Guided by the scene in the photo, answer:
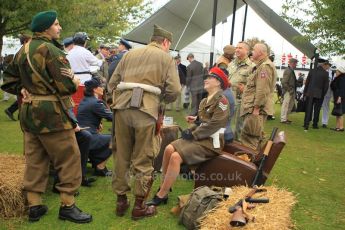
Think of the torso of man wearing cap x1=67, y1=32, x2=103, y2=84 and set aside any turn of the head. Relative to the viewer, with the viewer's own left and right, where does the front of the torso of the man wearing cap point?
facing away from the viewer and to the right of the viewer

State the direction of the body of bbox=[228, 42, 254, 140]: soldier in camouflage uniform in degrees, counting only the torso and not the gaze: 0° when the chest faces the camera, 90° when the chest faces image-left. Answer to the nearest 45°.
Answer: approximately 45°

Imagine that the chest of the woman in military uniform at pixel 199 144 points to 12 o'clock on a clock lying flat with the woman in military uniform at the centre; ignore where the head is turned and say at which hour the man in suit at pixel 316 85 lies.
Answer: The man in suit is roughly at 4 o'clock from the woman in military uniform.

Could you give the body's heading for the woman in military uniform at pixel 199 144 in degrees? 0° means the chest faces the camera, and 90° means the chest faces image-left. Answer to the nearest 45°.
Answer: approximately 90°

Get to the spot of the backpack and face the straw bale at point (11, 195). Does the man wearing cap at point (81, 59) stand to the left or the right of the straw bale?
right

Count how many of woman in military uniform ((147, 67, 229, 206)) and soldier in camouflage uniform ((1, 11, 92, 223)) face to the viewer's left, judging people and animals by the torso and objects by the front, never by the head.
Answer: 1

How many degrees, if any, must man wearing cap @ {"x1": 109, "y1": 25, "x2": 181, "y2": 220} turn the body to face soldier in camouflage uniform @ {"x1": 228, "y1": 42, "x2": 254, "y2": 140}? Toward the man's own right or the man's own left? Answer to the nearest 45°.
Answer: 0° — they already face them

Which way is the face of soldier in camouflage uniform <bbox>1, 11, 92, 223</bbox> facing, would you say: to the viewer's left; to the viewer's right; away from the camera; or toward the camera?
to the viewer's right

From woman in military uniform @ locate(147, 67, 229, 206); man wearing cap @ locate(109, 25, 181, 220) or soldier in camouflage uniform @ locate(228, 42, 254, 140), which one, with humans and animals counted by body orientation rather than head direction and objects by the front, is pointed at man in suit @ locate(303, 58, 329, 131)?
the man wearing cap
